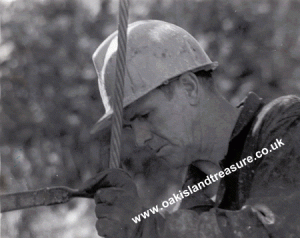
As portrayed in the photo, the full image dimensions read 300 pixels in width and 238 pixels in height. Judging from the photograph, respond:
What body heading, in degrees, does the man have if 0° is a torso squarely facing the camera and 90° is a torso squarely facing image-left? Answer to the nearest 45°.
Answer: approximately 45°
